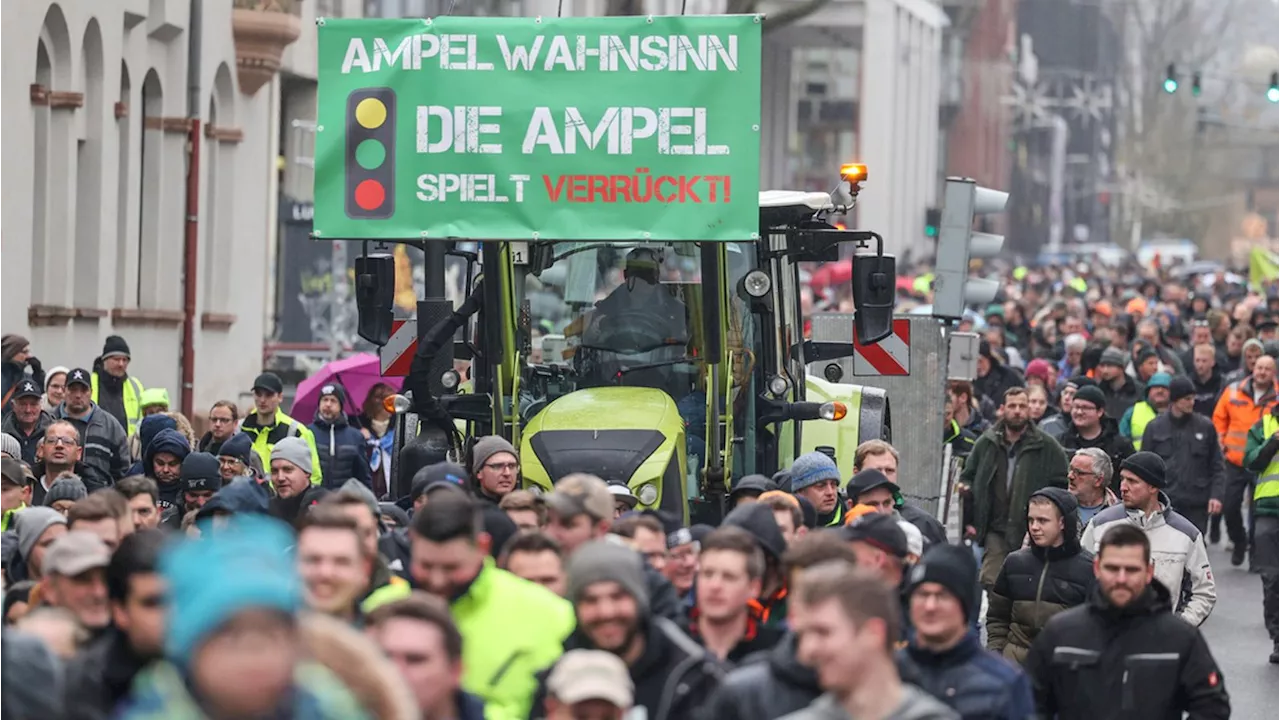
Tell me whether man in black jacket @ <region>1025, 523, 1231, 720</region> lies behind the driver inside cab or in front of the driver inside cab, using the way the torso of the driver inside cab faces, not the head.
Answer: in front

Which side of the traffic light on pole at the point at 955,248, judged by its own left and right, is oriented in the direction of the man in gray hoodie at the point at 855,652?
right

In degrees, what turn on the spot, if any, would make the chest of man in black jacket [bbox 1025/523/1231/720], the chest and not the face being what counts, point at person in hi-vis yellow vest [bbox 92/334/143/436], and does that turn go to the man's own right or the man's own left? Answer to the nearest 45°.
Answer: approximately 135° to the man's own right

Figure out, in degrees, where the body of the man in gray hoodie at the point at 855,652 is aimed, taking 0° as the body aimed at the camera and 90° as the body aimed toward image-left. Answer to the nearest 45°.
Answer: approximately 45°

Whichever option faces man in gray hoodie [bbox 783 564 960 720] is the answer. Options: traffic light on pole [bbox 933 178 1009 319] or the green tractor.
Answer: the green tractor

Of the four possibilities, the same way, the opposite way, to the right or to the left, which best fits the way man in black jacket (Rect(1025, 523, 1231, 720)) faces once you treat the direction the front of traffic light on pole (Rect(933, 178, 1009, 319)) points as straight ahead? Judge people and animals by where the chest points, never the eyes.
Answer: to the right

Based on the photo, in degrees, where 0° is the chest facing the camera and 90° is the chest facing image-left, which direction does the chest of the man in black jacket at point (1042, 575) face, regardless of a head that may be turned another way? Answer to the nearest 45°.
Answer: approximately 45°

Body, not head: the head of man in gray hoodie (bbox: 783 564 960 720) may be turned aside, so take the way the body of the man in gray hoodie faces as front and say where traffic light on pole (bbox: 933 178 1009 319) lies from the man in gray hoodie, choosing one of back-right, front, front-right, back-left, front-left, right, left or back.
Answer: back-right

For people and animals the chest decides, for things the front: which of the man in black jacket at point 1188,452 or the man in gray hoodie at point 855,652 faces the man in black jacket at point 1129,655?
the man in black jacket at point 1188,452

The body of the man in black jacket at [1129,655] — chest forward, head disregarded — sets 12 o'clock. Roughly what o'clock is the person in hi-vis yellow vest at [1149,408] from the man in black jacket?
The person in hi-vis yellow vest is roughly at 6 o'clock from the man in black jacket.
